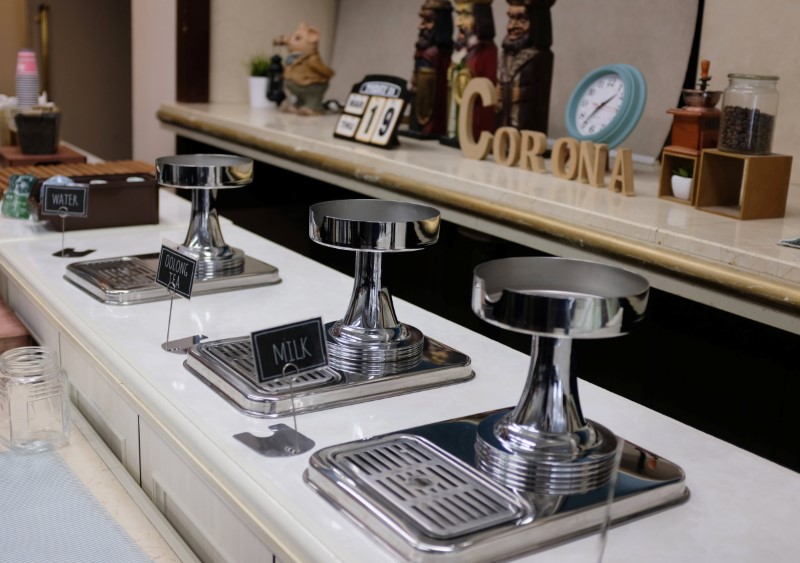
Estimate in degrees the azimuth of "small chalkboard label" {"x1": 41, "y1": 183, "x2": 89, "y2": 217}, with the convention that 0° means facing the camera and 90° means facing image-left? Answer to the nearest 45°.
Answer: approximately 0°

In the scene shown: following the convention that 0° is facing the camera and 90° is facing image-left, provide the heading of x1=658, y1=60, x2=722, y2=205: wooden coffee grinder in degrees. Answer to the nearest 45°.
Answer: approximately 45°

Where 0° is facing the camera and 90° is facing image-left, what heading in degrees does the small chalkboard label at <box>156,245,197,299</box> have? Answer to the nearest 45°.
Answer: approximately 45°

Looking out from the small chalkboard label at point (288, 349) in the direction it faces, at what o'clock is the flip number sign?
The flip number sign is roughly at 6 o'clock from the small chalkboard label.

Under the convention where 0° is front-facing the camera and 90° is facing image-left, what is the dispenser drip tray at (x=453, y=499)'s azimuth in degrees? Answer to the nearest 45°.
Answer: approximately 45°

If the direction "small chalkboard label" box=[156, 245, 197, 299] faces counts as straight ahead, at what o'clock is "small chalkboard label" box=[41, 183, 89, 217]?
"small chalkboard label" box=[41, 183, 89, 217] is roughly at 4 o'clock from "small chalkboard label" box=[156, 245, 197, 299].

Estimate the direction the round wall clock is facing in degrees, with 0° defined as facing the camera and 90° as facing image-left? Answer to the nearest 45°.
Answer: approximately 45°

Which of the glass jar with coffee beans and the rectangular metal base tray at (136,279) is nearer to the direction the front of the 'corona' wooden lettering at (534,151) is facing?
the rectangular metal base tray

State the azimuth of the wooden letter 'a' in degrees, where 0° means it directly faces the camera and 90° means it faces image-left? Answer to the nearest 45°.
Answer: approximately 45°

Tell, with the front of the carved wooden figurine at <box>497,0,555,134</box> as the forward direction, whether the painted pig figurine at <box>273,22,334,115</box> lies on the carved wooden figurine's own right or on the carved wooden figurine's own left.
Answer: on the carved wooden figurine's own right

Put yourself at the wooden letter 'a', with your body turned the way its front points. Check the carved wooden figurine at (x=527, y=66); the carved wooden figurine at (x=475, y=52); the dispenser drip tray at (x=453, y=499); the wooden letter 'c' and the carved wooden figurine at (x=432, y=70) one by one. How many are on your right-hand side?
4
